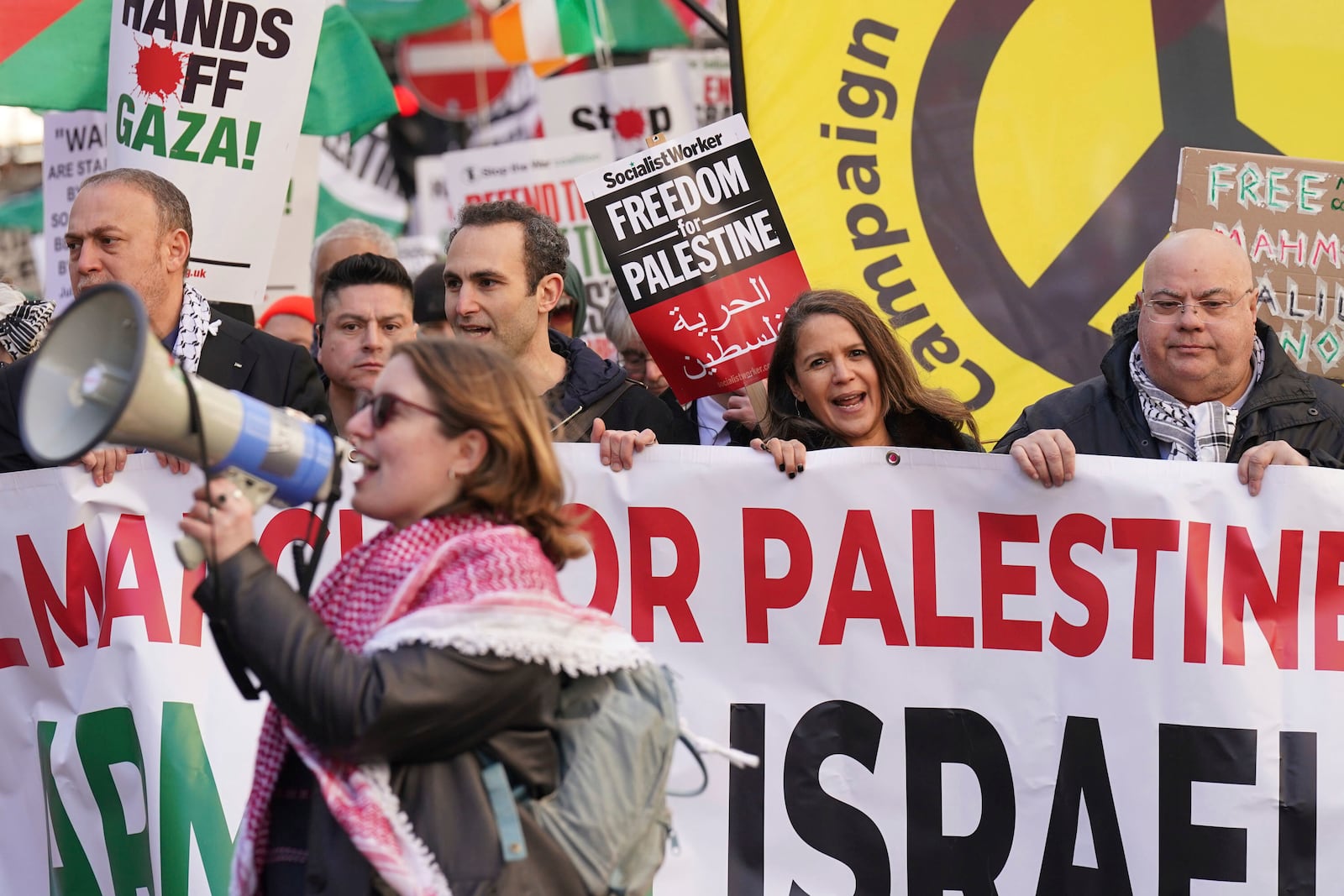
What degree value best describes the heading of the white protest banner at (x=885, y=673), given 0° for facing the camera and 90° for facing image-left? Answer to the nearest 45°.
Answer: approximately 0°

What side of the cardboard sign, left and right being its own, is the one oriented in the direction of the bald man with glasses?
front

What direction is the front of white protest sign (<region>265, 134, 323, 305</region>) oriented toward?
toward the camera

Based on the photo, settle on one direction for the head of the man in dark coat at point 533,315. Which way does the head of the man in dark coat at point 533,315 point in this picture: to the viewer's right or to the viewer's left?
to the viewer's left

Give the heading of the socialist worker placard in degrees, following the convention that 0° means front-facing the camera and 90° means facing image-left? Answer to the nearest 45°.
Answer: approximately 0°

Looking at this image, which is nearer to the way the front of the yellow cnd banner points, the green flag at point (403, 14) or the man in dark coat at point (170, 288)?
the man in dark coat

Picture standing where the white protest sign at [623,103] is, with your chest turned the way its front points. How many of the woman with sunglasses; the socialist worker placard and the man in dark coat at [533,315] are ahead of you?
3

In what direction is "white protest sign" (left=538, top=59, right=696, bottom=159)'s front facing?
toward the camera
